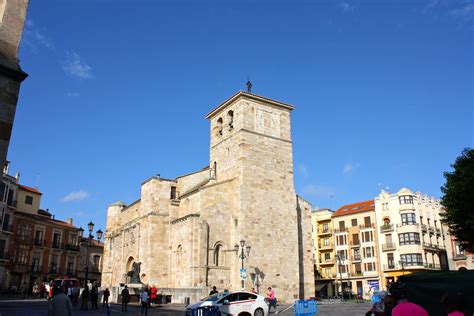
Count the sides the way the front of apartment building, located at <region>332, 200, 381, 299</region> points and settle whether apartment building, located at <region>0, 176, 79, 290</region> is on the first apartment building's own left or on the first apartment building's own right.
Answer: on the first apartment building's own right

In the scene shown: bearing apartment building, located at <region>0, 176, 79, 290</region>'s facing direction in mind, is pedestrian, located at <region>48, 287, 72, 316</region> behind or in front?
in front

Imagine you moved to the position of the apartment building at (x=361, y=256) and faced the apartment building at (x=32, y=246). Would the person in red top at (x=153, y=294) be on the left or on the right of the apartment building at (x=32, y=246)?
left

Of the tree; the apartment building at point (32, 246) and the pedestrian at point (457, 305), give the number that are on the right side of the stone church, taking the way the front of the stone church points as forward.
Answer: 1

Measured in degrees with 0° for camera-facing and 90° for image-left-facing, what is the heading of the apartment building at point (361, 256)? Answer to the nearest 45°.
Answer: approximately 0°

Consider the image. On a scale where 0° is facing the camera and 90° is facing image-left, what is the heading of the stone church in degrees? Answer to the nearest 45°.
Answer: approximately 45°

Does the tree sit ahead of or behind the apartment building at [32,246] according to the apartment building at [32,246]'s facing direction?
ahead

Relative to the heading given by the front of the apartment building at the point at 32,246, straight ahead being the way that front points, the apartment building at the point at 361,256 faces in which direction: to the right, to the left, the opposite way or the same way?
to the right

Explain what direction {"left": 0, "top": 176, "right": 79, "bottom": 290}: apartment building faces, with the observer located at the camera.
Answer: facing the viewer and to the right of the viewer

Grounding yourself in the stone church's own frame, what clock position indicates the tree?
The tree is roughly at 8 o'clock from the stone church.

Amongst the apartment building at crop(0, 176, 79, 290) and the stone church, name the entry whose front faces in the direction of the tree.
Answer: the apartment building

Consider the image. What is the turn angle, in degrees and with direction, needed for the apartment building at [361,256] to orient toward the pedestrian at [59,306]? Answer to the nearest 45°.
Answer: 0° — it already faces them
